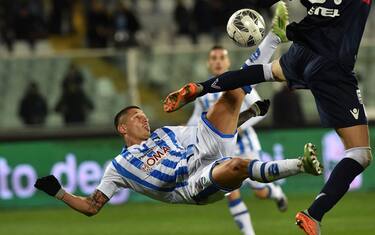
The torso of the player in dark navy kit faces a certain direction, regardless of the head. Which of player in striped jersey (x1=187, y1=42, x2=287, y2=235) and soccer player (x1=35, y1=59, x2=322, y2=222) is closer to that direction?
the soccer player

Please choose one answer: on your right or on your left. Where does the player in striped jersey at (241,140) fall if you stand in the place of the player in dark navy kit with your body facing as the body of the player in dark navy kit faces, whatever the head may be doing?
on your right

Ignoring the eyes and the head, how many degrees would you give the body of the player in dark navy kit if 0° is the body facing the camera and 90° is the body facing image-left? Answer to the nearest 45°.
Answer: approximately 45°

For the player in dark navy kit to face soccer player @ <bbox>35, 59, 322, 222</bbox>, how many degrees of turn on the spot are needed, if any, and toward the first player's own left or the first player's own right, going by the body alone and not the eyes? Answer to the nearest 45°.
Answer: approximately 45° to the first player's own right
